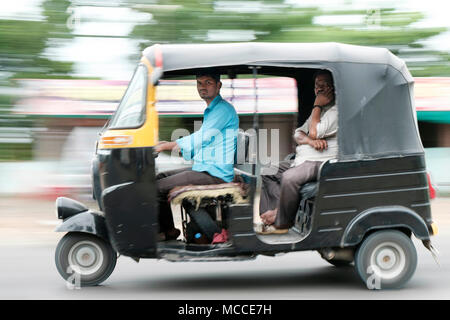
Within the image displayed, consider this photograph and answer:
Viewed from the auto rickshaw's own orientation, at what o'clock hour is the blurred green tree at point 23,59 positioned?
The blurred green tree is roughly at 2 o'clock from the auto rickshaw.

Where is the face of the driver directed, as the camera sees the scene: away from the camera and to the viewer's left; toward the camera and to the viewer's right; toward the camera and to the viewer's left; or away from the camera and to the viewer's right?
toward the camera and to the viewer's left

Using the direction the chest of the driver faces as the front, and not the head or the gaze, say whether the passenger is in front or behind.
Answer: behind

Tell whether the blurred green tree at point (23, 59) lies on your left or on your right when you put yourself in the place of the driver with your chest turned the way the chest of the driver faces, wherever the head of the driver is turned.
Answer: on your right

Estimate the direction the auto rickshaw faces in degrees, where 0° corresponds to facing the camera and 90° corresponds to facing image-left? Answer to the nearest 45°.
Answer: approximately 90°

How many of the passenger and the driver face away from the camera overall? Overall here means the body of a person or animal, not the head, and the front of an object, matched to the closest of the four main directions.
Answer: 0

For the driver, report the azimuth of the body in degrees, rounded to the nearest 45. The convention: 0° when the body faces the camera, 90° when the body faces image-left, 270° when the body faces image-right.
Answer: approximately 90°

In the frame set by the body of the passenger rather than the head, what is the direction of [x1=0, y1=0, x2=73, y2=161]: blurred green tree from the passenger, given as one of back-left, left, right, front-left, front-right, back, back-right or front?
right

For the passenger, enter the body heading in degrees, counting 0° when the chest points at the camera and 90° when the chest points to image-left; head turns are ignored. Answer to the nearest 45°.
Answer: approximately 45°
